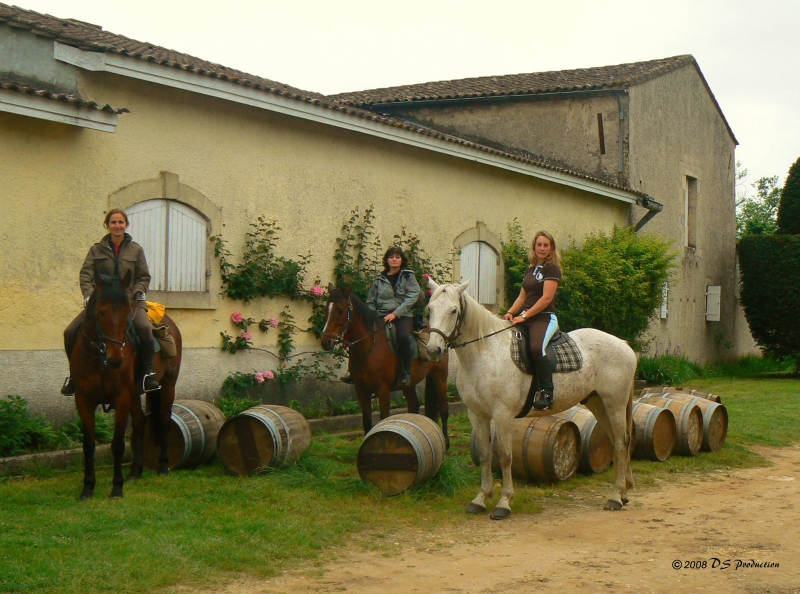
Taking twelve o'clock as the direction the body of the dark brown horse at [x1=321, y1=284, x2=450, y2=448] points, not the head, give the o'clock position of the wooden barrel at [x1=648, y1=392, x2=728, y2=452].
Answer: The wooden barrel is roughly at 7 o'clock from the dark brown horse.

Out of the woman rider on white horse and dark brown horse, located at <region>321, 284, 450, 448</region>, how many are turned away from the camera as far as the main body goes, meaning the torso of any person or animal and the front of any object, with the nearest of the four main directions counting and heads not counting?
0

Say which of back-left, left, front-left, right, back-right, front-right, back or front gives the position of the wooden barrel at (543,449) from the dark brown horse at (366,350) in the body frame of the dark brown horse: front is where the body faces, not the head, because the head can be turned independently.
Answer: left

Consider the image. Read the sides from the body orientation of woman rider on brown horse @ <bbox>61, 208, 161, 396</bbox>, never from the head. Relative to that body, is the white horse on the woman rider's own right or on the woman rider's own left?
on the woman rider's own left

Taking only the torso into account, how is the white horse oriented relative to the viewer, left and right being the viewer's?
facing the viewer and to the left of the viewer

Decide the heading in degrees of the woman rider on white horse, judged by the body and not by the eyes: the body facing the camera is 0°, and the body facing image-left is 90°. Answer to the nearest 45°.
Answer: approximately 45°

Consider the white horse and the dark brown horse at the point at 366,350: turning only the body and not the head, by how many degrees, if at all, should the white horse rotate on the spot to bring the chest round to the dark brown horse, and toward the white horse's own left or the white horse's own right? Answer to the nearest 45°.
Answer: approximately 90° to the white horse's own right

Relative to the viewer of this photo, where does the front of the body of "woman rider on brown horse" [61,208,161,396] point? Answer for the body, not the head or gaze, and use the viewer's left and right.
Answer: facing the viewer

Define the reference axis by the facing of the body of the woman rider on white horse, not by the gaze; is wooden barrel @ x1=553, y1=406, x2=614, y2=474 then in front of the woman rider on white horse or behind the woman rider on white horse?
behind

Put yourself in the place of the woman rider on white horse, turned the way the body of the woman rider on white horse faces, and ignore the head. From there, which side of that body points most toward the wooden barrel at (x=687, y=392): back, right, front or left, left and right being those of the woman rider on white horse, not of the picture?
back

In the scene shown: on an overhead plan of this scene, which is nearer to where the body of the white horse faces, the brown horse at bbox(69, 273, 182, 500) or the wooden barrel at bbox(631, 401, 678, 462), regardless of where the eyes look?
the brown horse

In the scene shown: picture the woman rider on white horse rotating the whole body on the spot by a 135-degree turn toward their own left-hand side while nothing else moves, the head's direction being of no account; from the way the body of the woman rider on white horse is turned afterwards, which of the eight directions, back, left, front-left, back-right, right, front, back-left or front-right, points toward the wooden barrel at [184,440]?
back

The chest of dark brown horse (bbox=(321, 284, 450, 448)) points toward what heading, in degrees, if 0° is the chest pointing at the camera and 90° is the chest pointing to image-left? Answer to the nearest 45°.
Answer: approximately 45°

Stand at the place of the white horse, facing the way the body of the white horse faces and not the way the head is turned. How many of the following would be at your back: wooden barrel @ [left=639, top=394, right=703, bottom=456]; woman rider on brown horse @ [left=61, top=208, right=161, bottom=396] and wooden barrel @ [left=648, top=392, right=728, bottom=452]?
2
